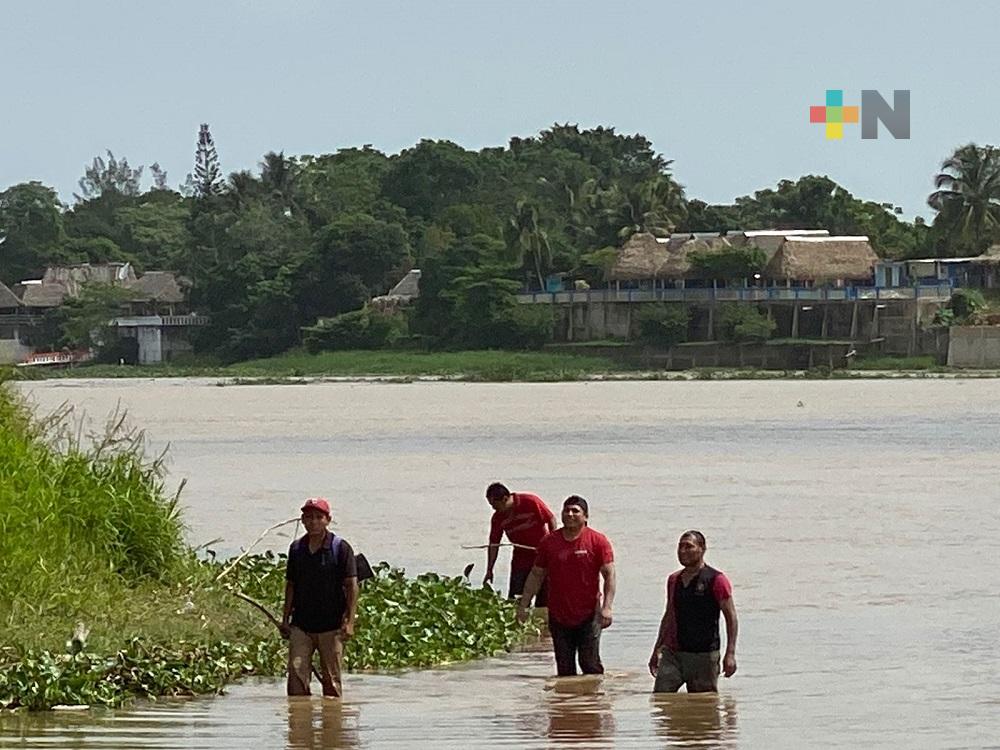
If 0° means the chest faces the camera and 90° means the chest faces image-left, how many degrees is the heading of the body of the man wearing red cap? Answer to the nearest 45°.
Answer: approximately 0°

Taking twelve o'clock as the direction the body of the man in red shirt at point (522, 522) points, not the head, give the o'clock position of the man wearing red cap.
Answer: The man wearing red cap is roughly at 11 o'clock from the man in red shirt.

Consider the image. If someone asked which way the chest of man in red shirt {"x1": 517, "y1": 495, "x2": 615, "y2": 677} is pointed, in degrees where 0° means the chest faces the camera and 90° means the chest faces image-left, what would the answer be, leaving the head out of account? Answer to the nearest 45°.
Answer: approximately 0°

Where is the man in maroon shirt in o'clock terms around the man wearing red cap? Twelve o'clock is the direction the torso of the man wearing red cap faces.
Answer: The man in maroon shirt is roughly at 9 o'clock from the man wearing red cap.

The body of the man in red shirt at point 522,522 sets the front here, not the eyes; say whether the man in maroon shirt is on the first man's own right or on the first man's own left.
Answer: on the first man's own left

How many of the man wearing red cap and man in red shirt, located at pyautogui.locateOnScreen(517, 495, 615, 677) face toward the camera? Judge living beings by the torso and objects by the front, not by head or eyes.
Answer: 2

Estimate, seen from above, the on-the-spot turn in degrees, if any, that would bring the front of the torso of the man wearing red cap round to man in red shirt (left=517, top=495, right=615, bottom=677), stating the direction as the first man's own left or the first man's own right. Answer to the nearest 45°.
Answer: approximately 135° to the first man's own left

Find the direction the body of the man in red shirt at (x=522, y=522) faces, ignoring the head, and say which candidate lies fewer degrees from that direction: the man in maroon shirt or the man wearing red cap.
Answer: the man wearing red cap
